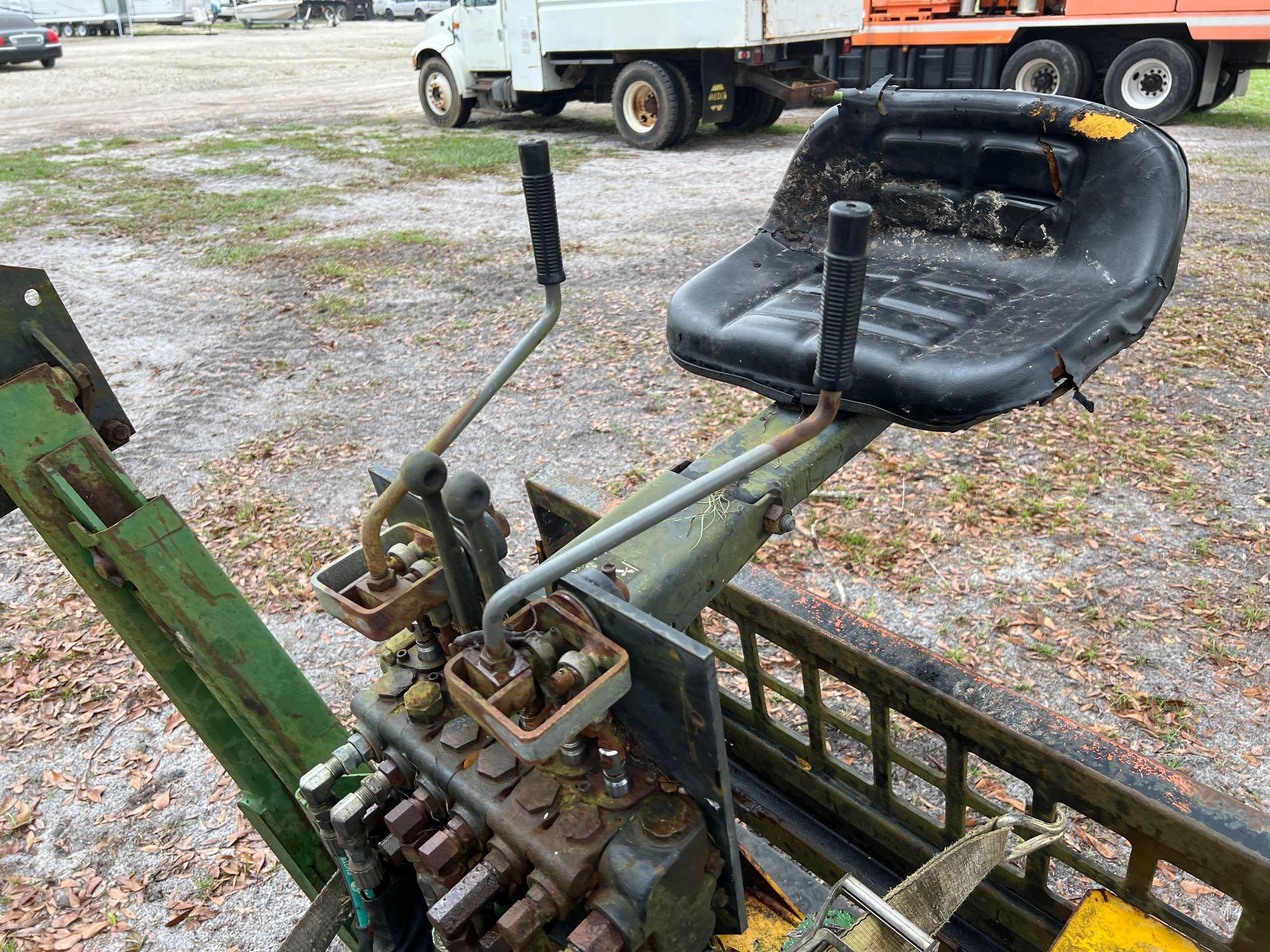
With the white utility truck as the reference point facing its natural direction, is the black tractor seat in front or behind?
behind

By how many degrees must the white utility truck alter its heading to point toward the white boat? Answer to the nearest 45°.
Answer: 0° — it already faces it

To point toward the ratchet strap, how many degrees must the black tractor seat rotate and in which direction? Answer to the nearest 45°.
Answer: approximately 45° to its left

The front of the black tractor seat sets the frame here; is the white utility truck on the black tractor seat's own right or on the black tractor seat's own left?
on the black tractor seat's own right

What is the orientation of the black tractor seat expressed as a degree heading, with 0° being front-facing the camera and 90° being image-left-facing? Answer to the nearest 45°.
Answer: approximately 45°

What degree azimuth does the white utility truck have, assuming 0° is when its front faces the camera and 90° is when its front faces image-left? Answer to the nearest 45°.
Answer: approximately 135°

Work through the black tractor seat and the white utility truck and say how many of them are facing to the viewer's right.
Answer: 0

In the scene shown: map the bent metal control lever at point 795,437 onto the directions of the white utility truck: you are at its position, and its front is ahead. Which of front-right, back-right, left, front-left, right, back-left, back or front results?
back-left

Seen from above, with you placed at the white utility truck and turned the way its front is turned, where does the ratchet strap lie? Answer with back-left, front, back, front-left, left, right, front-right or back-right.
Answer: back-left

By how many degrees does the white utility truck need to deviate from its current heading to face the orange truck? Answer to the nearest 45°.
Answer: approximately 135° to its right

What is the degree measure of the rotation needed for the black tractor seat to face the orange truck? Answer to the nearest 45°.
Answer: approximately 135° to its right

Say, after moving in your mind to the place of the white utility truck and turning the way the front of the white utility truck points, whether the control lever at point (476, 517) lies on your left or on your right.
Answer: on your left

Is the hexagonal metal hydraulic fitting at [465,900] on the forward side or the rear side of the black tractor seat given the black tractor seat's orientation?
on the forward side

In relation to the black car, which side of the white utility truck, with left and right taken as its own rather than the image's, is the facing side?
front

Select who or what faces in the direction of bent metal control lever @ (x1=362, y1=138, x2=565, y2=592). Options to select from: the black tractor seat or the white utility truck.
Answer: the black tractor seat

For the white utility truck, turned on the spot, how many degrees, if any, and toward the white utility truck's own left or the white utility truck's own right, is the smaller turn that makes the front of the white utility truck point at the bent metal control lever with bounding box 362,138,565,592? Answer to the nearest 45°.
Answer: approximately 135° to the white utility truck's own left

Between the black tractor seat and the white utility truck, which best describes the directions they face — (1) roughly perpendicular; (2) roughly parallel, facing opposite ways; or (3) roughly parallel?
roughly perpendicular
